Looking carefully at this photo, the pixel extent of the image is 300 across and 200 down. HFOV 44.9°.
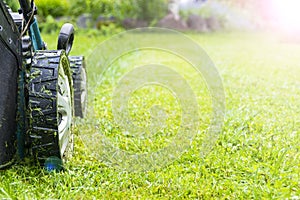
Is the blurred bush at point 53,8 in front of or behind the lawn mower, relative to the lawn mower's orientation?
in front

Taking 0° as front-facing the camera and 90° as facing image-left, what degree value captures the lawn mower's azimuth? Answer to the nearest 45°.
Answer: approximately 180°
